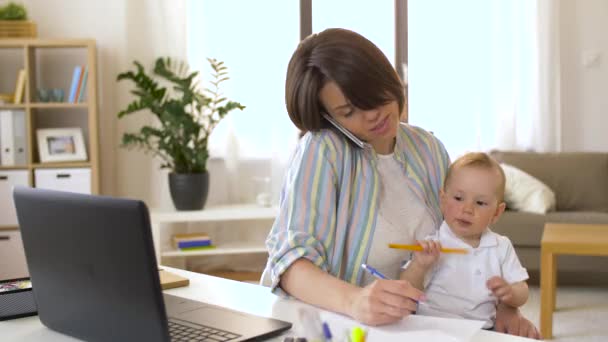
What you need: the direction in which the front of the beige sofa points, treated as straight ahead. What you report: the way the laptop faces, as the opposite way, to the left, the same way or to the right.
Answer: the opposite way

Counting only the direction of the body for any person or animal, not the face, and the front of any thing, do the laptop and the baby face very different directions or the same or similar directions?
very different directions

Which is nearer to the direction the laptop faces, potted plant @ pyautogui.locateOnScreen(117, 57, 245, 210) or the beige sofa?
the beige sofa

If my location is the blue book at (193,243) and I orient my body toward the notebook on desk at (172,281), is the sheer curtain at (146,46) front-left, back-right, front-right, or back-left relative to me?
back-right

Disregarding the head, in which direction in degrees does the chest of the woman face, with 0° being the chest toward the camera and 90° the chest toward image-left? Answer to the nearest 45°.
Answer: approximately 315°

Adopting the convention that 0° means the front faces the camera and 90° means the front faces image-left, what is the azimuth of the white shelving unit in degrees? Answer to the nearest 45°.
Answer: approximately 0°

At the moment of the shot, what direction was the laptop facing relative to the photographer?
facing away from the viewer and to the right of the viewer
